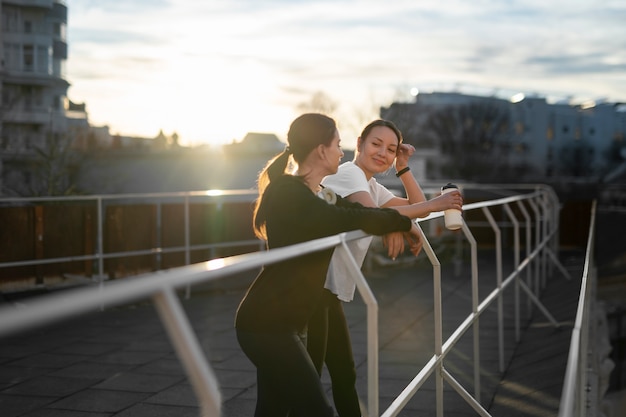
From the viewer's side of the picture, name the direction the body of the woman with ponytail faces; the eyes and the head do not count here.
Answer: to the viewer's right

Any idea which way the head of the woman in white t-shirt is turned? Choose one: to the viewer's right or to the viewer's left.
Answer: to the viewer's left

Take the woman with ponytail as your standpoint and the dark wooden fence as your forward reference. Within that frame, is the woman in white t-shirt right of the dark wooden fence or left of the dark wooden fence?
right

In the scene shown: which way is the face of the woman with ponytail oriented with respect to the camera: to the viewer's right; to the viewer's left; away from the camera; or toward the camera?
to the viewer's right

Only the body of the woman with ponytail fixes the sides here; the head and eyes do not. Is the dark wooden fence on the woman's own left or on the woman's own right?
on the woman's own left

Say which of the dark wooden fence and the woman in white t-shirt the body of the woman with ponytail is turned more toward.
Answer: the woman in white t-shirt
